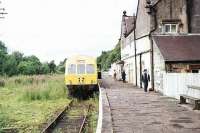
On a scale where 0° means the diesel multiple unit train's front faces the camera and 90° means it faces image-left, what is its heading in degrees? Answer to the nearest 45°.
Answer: approximately 0°

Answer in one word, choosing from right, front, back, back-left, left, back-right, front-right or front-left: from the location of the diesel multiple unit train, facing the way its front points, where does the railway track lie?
front
